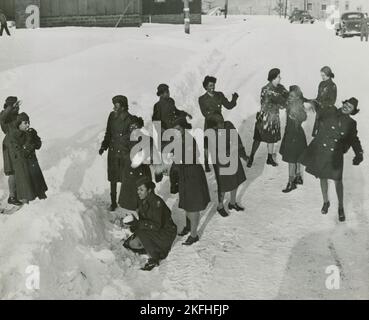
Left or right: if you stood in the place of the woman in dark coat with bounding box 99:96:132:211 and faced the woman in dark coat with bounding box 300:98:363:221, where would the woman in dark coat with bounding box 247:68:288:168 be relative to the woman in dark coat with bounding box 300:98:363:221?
left

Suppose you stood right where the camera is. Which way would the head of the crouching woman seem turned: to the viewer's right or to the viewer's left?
to the viewer's left

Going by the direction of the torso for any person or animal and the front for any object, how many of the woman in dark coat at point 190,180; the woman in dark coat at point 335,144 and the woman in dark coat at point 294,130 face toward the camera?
1

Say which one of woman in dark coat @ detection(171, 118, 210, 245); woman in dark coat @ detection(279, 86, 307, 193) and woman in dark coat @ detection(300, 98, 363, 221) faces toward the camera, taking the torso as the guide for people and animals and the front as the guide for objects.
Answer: woman in dark coat @ detection(300, 98, 363, 221)

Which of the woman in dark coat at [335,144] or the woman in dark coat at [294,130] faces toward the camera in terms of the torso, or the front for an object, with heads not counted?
the woman in dark coat at [335,144]

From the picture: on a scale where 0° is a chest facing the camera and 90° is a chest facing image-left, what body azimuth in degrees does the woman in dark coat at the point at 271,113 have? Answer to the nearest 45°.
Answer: approximately 315°

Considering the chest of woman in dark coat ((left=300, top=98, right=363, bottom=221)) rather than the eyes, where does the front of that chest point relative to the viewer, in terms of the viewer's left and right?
facing the viewer

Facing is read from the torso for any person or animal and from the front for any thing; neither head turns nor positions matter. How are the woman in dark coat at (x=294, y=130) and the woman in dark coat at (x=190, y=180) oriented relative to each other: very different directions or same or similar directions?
same or similar directions

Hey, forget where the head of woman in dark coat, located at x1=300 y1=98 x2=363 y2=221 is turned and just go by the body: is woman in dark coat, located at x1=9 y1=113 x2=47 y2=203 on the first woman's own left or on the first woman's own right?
on the first woman's own right

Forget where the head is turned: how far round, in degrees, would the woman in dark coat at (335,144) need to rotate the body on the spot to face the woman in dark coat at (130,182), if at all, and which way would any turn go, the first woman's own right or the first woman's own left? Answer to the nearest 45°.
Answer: approximately 90° to the first woman's own right

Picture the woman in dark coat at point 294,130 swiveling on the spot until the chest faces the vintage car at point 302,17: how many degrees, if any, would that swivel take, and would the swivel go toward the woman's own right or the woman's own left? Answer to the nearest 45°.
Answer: approximately 90° to the woman's own right

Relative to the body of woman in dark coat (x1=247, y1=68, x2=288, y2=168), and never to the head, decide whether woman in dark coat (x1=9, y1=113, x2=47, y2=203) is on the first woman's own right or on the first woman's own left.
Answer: on the first woman's own right

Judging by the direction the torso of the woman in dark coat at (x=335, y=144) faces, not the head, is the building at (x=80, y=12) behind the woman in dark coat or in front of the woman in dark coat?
behind

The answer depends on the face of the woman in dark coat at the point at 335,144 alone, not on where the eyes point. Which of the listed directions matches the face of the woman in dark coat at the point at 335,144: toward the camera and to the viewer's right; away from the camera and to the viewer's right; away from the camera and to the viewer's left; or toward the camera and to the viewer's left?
toward the camera and to the viewer's left

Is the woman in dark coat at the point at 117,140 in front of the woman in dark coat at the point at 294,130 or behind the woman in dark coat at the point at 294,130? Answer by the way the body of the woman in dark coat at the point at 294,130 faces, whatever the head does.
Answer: in front
